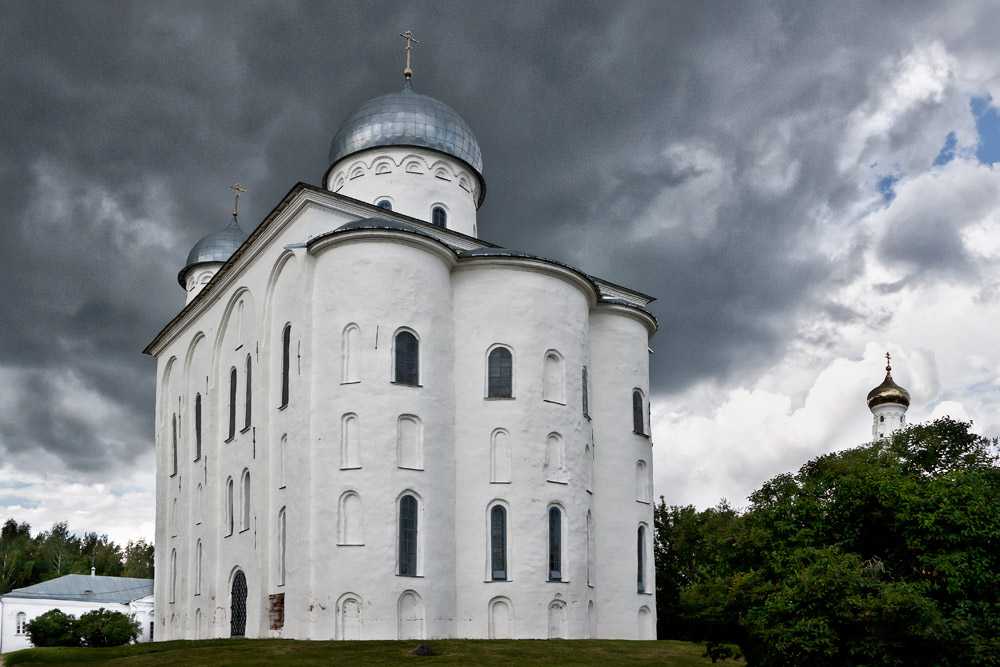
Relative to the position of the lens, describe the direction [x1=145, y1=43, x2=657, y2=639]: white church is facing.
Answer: facing away from the viewer and to the left of the viewer
